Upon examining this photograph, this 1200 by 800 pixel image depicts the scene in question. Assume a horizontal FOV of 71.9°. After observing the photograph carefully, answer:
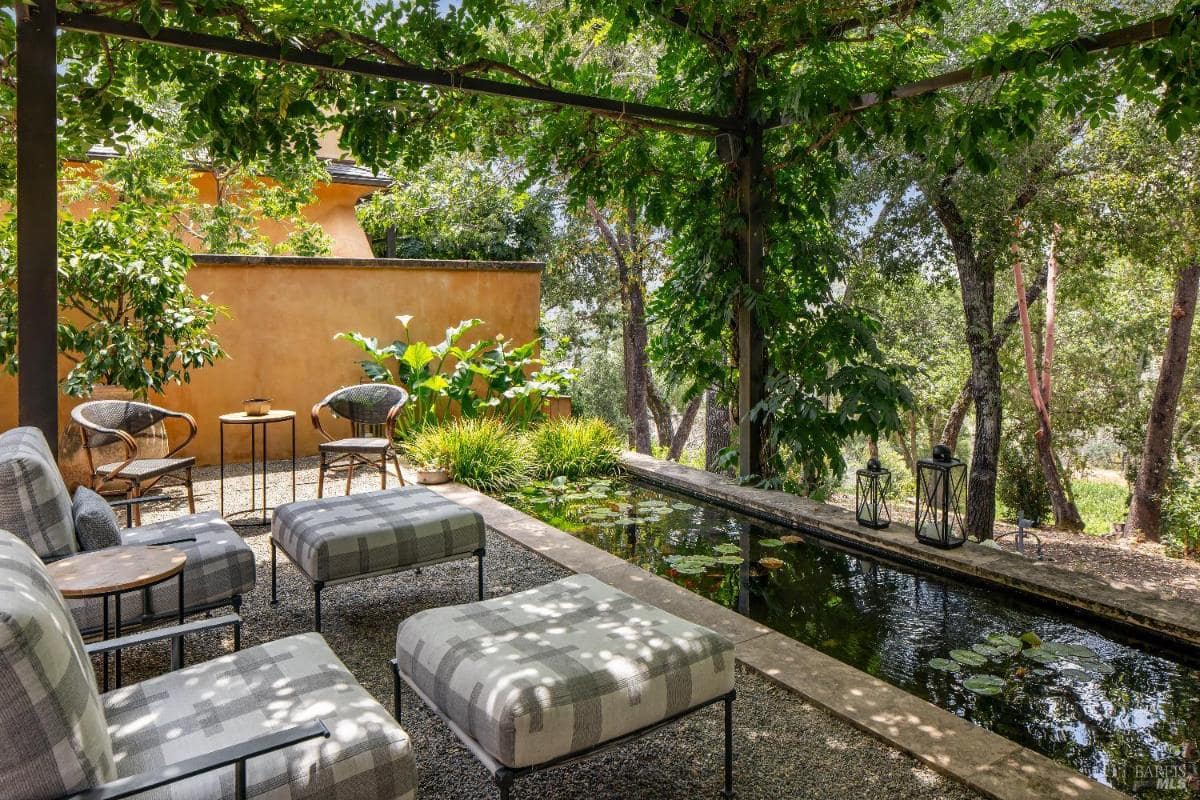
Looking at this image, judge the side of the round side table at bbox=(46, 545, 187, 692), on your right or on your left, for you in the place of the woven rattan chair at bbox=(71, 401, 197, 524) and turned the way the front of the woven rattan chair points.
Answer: on your right

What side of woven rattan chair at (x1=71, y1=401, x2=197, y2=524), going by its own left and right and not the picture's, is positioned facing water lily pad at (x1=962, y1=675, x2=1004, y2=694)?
front

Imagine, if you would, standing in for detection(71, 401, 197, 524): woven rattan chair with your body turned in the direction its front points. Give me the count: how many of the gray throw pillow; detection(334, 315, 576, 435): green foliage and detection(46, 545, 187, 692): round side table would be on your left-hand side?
1

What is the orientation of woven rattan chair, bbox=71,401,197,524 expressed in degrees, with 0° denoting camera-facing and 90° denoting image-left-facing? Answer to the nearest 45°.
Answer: approximately 315°

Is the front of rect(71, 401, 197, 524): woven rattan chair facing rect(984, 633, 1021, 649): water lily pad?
yes

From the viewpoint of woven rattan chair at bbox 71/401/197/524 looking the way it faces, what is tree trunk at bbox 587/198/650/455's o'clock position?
The tree trunk is roughly at 9 o'clock from the woven rattan chair.

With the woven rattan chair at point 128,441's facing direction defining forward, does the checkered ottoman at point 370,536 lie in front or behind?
in front

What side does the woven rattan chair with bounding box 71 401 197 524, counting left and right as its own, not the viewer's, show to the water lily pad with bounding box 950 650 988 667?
front

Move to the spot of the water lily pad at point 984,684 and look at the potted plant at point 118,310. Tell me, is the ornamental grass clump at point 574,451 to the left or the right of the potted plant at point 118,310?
right

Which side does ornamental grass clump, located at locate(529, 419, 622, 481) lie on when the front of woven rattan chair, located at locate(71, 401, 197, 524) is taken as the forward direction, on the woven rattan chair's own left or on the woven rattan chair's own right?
on the woven rattan chair's own left

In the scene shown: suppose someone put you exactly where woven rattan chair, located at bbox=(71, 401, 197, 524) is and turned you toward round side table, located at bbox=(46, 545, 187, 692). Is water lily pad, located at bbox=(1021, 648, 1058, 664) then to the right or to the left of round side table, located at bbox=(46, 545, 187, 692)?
left

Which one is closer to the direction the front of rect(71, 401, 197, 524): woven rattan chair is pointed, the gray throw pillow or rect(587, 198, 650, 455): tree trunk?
the gray throw pillow

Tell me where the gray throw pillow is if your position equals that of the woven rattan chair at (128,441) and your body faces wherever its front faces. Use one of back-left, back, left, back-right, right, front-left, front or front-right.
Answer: front-right

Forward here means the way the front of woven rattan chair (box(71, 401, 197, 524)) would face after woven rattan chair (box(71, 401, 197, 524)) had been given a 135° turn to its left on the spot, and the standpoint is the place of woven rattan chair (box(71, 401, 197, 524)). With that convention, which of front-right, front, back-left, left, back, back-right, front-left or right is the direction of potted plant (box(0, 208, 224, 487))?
front

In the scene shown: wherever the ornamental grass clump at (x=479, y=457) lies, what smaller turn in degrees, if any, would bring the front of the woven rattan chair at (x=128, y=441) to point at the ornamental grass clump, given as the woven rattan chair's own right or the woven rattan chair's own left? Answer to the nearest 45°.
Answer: approximately 45° to the woven rattan chair's own left

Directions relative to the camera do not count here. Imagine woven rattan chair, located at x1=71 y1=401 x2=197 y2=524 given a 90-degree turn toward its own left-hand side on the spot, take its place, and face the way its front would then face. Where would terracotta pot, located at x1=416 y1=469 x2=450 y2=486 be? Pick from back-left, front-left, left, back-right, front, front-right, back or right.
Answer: front-right

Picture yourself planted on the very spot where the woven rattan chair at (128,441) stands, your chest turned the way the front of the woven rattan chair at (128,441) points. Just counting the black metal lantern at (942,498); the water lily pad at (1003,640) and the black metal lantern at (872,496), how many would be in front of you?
3

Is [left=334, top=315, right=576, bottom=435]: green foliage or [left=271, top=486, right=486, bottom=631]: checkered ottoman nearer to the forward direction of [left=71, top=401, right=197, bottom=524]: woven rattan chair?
the checkered ottoman

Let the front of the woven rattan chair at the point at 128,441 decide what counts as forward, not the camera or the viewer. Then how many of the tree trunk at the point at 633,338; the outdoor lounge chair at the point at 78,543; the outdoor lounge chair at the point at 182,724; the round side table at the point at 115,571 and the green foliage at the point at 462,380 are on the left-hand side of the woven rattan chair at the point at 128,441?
2

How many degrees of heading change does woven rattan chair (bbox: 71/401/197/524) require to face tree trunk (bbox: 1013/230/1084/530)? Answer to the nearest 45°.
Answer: approximately 45° to its left
